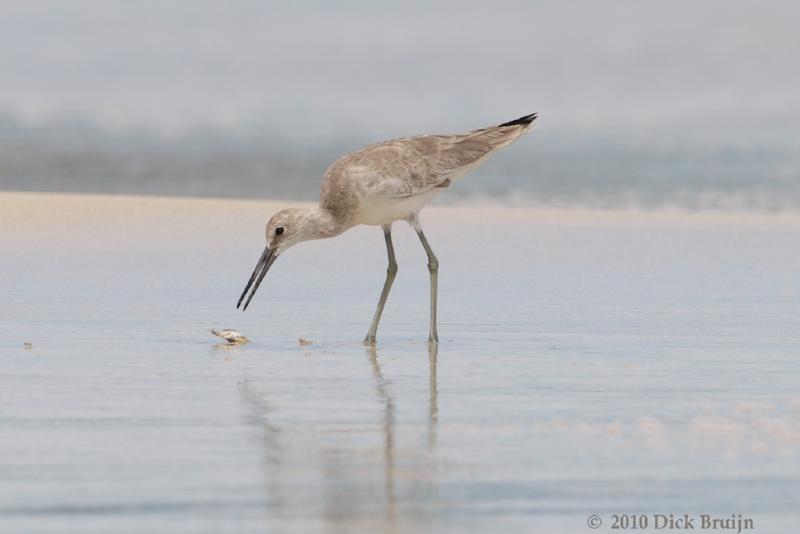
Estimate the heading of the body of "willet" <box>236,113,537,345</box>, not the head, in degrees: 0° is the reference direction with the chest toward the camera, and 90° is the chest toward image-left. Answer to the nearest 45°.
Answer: approximately 90°

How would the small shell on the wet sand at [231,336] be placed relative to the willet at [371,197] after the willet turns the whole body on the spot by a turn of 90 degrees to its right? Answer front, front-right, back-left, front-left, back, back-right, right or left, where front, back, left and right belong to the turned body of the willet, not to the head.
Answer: back-left
